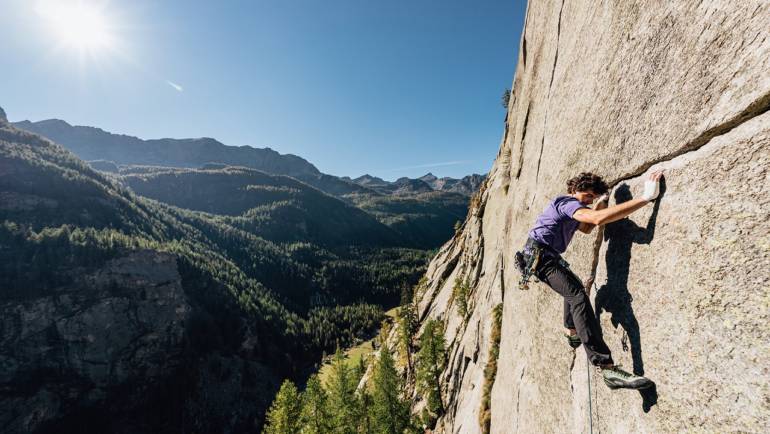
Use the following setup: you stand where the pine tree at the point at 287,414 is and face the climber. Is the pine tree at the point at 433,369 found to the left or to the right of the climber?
left

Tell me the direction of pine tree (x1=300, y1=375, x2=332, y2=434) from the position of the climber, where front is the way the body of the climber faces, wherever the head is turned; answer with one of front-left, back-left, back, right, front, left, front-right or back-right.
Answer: back-left

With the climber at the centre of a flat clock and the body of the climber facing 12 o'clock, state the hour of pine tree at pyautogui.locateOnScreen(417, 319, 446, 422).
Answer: The pine tree is roughly at 8 o'clock from the climber.

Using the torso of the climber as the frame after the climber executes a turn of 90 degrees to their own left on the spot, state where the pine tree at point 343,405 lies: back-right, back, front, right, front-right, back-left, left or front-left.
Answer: front-left

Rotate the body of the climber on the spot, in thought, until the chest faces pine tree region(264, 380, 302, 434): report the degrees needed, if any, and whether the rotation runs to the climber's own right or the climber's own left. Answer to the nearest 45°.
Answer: approximately 135° to the climber's own left

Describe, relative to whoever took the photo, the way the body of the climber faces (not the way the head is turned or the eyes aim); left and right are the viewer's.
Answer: facing to the right of the viewer

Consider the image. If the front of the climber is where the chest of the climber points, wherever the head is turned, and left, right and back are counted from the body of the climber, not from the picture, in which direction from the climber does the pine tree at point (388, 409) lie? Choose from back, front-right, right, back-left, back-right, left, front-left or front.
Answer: back-left
